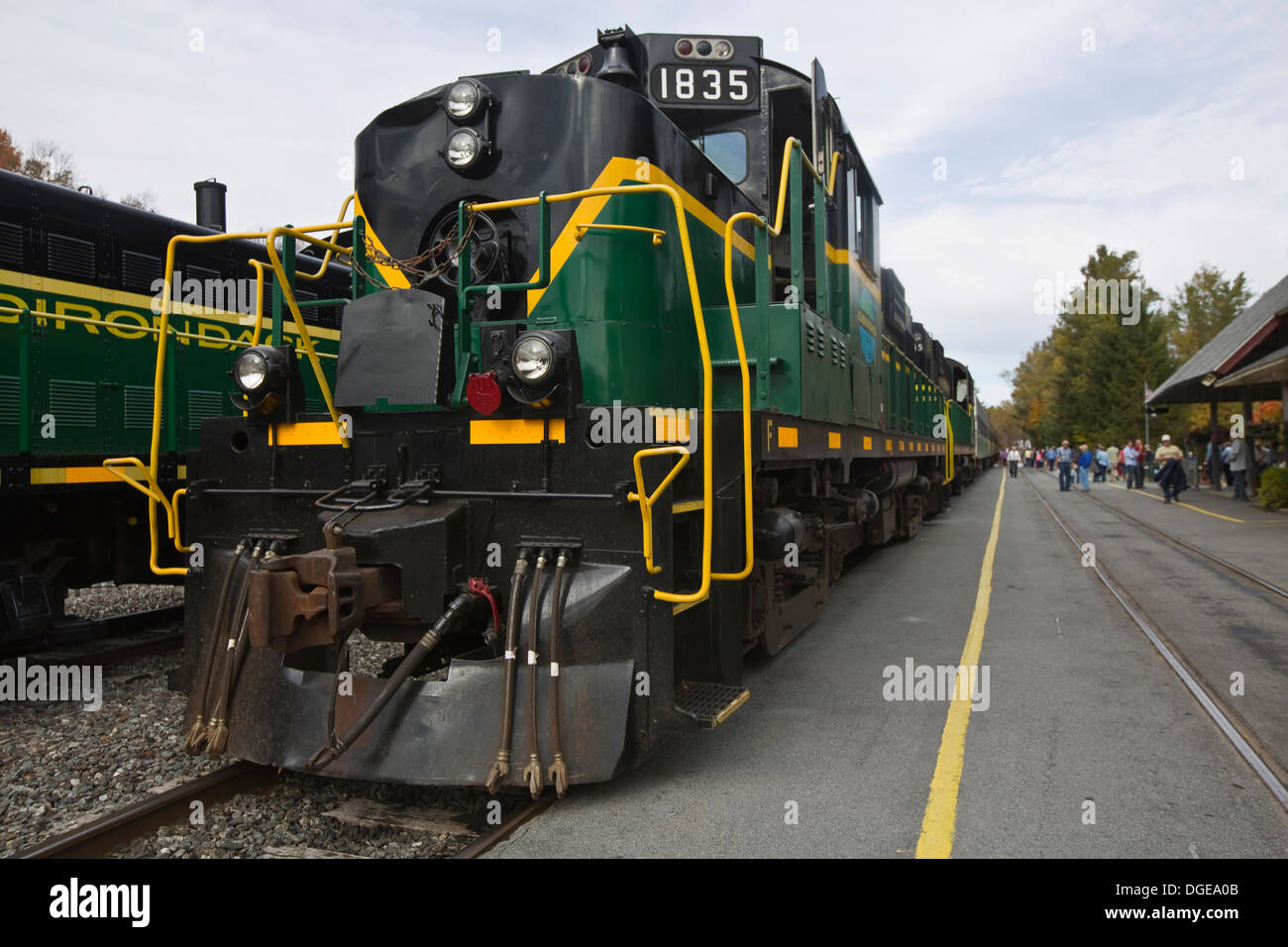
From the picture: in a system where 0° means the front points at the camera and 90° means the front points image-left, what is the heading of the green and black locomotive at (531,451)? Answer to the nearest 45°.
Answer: approximately 45°

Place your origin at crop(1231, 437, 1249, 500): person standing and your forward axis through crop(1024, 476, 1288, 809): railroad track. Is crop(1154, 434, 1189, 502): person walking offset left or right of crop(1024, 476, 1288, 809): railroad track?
right

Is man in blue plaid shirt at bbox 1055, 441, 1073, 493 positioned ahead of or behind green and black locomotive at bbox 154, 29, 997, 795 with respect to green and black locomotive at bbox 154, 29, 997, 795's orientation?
behind

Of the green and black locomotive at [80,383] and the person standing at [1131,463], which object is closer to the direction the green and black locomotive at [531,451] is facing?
the green and black locomotive

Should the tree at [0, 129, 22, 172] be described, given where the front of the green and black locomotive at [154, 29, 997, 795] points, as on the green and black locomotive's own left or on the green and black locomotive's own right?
on the green and black locomotive's own right

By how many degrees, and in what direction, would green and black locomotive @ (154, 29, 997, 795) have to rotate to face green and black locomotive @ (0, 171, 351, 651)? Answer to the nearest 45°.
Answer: approximately 90° to its right

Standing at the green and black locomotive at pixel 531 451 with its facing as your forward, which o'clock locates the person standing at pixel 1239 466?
The person standing is roughly at 6 o'clock from the green and black locomotive.

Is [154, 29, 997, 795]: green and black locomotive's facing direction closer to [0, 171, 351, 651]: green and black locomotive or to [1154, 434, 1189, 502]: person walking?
the green and black locomotive

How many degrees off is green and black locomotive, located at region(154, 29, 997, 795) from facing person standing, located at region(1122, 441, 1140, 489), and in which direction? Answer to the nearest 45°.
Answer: approximately 180°

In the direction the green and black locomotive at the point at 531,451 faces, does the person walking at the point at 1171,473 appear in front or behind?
behind
